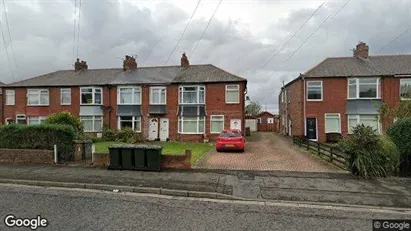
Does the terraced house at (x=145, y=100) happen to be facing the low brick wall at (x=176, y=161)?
yes

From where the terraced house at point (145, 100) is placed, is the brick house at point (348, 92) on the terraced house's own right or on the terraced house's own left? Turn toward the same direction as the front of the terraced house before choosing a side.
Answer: on the terraced house's own left

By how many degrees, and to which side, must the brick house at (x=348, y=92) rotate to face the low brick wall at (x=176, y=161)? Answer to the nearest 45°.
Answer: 0° — it already faces it

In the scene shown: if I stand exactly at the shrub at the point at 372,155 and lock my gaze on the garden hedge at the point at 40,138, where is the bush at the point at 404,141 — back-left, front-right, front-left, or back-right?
back-right

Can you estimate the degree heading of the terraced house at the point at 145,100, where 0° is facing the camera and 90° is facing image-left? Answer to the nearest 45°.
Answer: approximately 0°

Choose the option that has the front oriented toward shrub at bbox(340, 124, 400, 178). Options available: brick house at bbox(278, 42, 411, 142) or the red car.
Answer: the brick house
